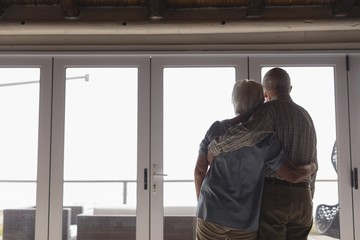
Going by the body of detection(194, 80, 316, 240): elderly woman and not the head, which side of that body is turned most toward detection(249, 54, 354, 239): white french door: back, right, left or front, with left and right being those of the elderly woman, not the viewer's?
front

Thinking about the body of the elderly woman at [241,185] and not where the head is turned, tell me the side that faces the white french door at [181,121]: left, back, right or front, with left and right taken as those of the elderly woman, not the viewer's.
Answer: front

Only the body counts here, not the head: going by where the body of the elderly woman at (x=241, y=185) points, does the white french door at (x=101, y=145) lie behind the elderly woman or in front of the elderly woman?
in front

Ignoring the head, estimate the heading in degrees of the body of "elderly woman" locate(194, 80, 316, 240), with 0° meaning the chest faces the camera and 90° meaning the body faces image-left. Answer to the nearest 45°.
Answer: approximately 180°

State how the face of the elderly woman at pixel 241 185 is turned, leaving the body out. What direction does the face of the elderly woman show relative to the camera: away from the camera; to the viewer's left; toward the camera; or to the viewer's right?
away from the camera

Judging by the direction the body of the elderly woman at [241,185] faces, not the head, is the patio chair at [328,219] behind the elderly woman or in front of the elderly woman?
in front
